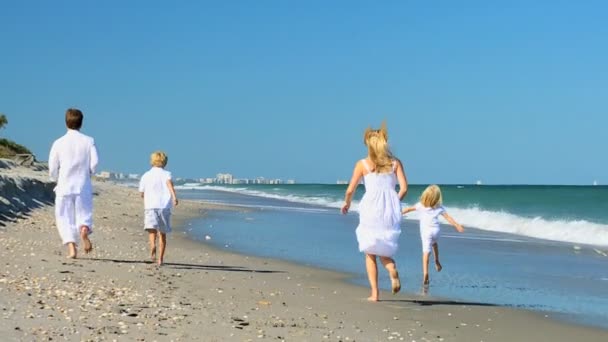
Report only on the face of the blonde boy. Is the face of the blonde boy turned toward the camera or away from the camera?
away from the camera

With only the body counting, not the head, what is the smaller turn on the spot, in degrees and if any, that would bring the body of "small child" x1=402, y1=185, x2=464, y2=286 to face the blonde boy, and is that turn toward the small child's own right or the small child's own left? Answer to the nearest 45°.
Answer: approximately 90° to the small child's own left

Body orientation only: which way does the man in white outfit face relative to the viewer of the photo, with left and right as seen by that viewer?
facing away from the viewer

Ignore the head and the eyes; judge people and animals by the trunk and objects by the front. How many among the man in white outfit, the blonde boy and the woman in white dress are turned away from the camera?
3

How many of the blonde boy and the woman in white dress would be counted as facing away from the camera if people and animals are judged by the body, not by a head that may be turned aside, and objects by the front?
2

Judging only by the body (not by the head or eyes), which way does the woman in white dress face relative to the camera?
away from the camera

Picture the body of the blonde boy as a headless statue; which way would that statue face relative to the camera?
away from the camera

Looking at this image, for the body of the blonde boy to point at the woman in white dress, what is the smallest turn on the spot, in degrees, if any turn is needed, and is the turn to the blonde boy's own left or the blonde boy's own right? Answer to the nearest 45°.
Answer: approximately 135° to the blonde boy's own right

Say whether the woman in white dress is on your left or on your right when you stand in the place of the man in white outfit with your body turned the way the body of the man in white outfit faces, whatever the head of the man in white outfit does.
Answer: on your right

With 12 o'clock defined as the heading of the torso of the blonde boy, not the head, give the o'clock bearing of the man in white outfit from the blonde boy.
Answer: The man in white outfit is roughly at 10 o'clock from the blonde boy.

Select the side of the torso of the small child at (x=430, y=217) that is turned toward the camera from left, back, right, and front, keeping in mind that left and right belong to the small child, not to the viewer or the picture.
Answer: back

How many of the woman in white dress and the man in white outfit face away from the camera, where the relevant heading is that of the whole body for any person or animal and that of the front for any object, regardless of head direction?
2

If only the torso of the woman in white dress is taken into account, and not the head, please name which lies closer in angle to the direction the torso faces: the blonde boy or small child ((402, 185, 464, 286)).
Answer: the small child
